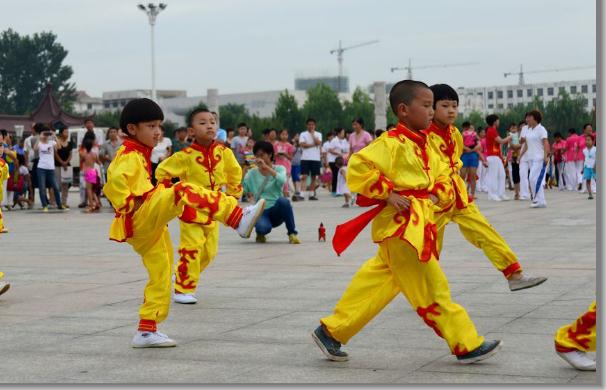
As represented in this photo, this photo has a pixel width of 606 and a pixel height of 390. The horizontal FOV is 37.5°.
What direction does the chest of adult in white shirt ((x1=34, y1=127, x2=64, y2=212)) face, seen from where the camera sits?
toward the camera

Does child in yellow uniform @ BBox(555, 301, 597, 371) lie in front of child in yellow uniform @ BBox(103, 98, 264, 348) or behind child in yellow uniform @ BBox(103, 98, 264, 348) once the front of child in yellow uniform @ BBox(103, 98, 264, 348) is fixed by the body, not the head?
in front

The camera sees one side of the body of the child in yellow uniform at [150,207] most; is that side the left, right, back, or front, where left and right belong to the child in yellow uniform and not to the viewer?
right

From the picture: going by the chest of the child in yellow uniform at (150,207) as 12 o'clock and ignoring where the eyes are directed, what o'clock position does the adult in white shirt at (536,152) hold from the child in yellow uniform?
The adult in white shirt is roughly at 10 o'clock from the child in yellow uniform.

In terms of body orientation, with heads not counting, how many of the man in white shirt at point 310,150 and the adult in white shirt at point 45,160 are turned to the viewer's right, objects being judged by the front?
0

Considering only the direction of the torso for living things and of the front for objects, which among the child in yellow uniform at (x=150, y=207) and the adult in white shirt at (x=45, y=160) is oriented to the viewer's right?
the child in yellow uniform

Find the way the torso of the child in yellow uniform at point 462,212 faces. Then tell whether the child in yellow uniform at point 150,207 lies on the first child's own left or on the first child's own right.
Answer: on the first child's own right

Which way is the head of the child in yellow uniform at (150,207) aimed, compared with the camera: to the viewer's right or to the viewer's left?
to the viewer's right

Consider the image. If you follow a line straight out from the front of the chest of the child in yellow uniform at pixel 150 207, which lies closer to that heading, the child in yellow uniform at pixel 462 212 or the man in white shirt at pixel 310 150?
the child in yellow uniform

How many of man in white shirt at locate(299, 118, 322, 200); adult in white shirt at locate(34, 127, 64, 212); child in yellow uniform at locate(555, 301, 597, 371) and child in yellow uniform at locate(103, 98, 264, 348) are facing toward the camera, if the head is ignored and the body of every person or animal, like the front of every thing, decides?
2

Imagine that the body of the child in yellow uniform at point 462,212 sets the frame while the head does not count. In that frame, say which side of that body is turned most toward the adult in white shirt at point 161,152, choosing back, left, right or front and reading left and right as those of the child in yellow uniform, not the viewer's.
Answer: back
